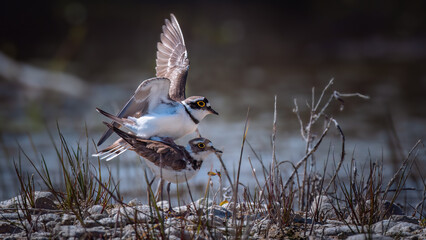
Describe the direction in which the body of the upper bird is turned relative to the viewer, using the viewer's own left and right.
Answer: facing to the right of the viewer

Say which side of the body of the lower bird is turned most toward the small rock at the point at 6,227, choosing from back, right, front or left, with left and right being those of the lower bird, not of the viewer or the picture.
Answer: back

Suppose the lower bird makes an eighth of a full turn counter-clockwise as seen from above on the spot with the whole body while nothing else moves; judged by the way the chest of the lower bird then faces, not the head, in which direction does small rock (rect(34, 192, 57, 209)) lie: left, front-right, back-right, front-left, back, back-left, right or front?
back-left

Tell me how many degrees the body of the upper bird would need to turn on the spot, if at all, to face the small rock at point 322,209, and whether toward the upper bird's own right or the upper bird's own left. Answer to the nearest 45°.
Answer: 0° — it already faces it

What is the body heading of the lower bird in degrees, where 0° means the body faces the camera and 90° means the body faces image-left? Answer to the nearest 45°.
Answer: approximately 270°

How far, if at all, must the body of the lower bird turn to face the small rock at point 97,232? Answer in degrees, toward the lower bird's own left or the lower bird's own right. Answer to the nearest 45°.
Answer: approximately 135° to the lower bird's own right

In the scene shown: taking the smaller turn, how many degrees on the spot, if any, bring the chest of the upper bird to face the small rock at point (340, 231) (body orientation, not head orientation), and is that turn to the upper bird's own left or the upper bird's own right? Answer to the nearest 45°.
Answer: approximately 45° to the upper bird's own right

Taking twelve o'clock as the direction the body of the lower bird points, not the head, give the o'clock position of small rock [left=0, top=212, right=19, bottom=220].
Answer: The small rock is roughly at 6 o'clock from the lower bird.

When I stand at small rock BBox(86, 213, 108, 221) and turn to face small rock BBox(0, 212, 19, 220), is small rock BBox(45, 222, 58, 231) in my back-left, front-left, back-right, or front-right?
front-left

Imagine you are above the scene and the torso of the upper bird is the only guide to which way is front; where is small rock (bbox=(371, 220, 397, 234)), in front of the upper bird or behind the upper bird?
in front
